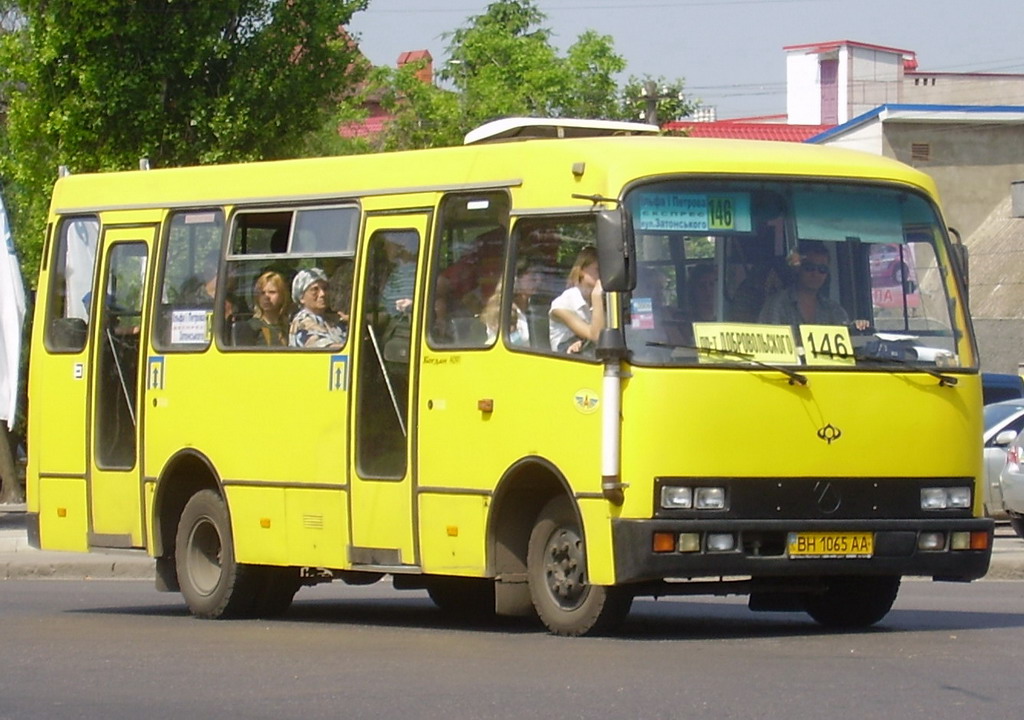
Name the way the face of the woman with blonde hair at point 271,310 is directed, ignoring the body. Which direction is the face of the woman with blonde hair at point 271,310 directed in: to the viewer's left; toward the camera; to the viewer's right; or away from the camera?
toward the camera

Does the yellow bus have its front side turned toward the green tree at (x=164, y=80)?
no

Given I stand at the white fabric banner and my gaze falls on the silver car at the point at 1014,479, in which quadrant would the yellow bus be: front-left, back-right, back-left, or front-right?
front-right

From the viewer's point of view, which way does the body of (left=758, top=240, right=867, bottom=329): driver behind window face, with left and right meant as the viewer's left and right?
facing the viewer and to the right of the viewer

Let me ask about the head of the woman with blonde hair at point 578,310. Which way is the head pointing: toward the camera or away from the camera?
toward the camera

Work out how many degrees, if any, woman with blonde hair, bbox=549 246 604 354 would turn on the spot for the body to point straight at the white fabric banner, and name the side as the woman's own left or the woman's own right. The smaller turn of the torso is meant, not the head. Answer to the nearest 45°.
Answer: approximately 135° to the woman's own left

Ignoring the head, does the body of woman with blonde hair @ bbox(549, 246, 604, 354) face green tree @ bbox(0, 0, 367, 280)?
no

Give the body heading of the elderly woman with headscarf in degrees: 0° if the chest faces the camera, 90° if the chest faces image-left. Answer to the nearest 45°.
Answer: approximately 315°

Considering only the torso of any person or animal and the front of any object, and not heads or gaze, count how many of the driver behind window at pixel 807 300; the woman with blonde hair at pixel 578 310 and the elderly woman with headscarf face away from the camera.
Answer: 0

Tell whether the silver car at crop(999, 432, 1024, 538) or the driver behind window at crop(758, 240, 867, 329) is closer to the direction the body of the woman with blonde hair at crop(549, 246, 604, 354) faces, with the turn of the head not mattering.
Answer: the driver behind window

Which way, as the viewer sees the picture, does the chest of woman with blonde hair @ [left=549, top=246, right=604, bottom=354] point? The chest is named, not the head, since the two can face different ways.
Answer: to the viewer's right

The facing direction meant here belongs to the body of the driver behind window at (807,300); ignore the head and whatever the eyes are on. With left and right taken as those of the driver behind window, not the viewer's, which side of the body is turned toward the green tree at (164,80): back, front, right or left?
back

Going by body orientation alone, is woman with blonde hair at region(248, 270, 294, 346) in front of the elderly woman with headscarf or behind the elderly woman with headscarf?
behind

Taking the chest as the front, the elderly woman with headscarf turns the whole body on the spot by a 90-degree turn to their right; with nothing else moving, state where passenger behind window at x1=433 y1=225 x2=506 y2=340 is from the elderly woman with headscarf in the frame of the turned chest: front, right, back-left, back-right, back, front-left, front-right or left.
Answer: left
